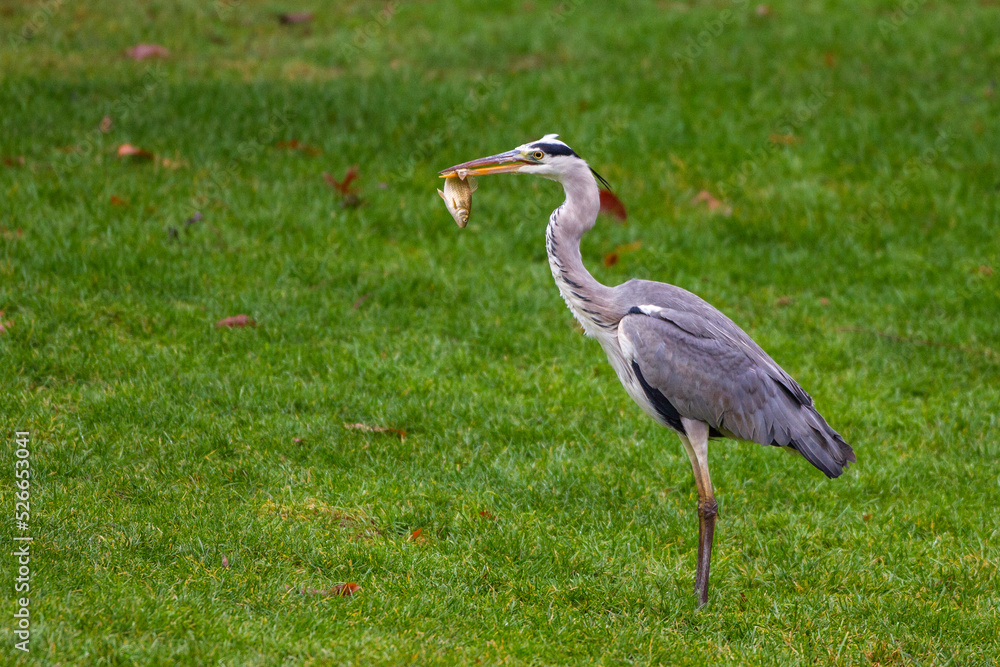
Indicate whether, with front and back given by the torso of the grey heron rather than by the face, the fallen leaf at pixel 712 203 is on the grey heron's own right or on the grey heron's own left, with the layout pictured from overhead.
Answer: on the grey heron's own right

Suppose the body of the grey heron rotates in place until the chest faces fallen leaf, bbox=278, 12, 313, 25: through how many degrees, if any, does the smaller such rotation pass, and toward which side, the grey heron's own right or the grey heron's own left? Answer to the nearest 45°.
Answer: approximately 45° to the grey heron's own right

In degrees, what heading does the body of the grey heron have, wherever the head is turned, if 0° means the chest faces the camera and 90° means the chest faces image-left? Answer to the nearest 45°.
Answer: approximately 90°

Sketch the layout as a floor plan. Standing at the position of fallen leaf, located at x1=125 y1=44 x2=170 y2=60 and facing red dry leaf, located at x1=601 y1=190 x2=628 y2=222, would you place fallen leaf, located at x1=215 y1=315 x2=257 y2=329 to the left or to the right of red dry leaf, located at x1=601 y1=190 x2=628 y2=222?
right

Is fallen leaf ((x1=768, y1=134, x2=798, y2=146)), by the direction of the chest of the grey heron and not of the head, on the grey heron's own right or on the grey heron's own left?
on the grey heron's own right

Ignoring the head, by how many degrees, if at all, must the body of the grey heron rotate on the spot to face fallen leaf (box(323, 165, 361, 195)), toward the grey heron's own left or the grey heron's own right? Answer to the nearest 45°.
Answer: approximately 45° to the grey heron's own right
